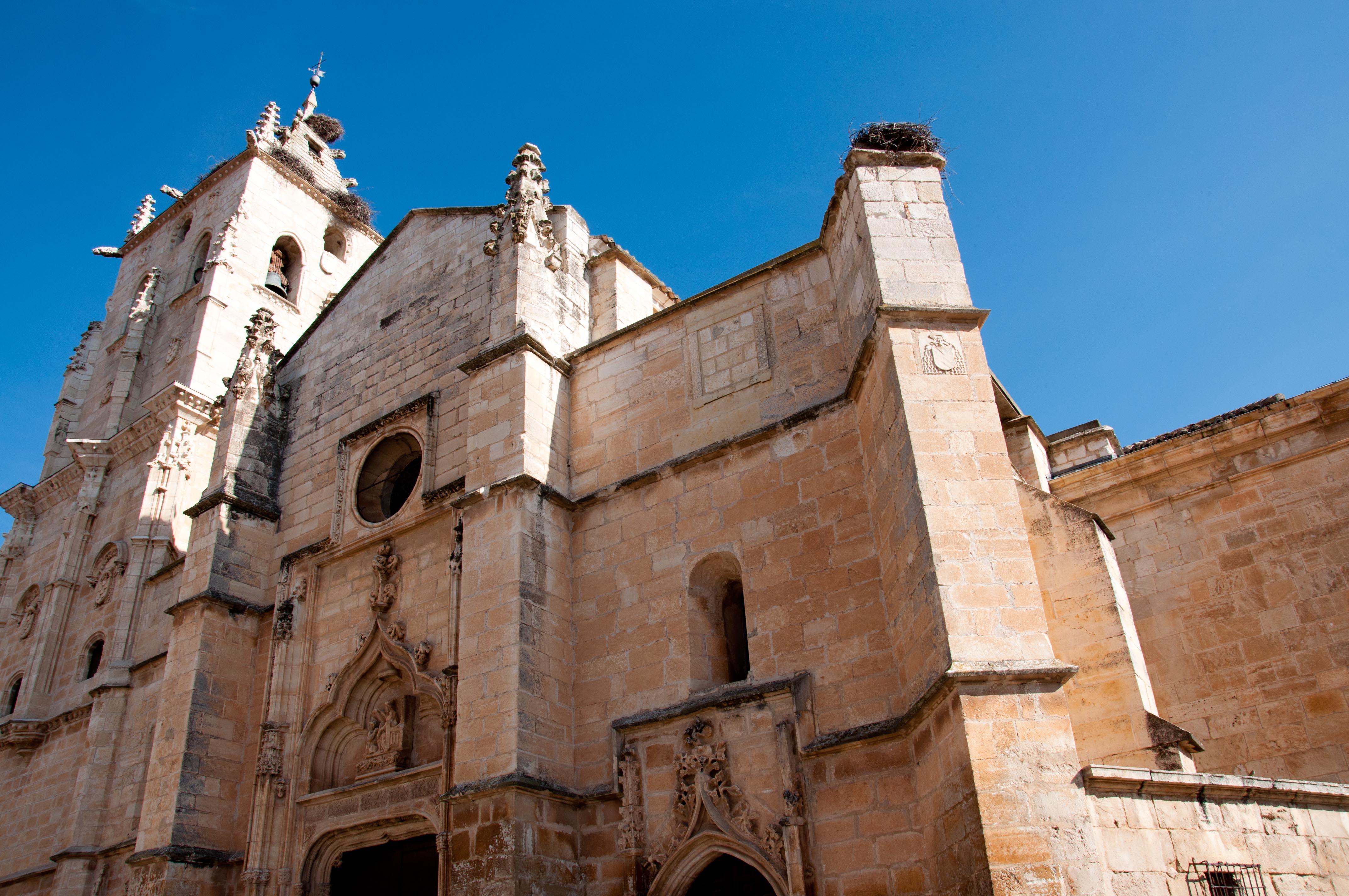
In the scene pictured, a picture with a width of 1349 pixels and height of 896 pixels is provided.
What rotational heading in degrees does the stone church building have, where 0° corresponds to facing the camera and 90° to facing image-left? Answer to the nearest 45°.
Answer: approximately 45°
